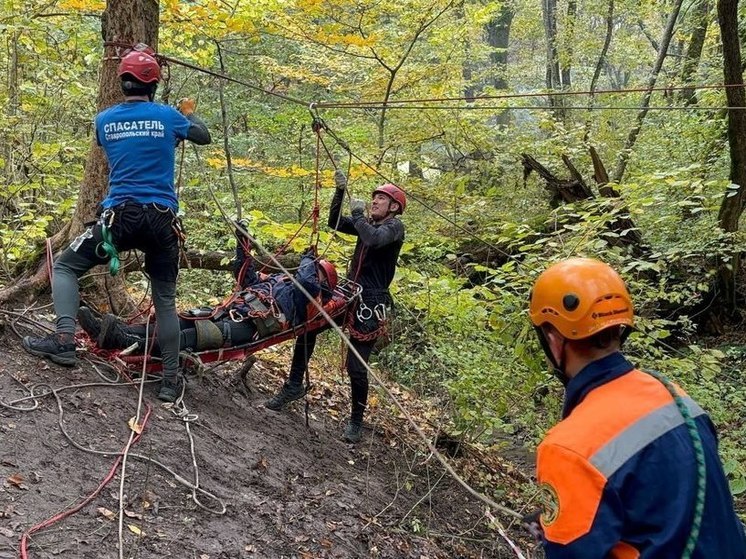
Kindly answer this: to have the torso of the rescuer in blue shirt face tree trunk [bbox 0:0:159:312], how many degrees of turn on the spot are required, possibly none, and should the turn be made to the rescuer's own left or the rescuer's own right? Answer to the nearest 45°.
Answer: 0° — they already face it

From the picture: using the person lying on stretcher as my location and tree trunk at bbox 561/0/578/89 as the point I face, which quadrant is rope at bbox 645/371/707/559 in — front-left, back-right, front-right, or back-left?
back-right

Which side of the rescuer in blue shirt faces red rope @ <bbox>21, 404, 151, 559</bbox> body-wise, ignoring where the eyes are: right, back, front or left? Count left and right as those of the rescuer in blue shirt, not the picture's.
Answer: back

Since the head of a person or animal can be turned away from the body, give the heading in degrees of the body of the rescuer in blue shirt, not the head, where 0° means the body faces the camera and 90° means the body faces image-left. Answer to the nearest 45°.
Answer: approximately 180°

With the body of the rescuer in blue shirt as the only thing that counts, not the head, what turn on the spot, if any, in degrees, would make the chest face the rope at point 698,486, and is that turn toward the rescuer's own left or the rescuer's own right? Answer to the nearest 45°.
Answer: approximately 180°
